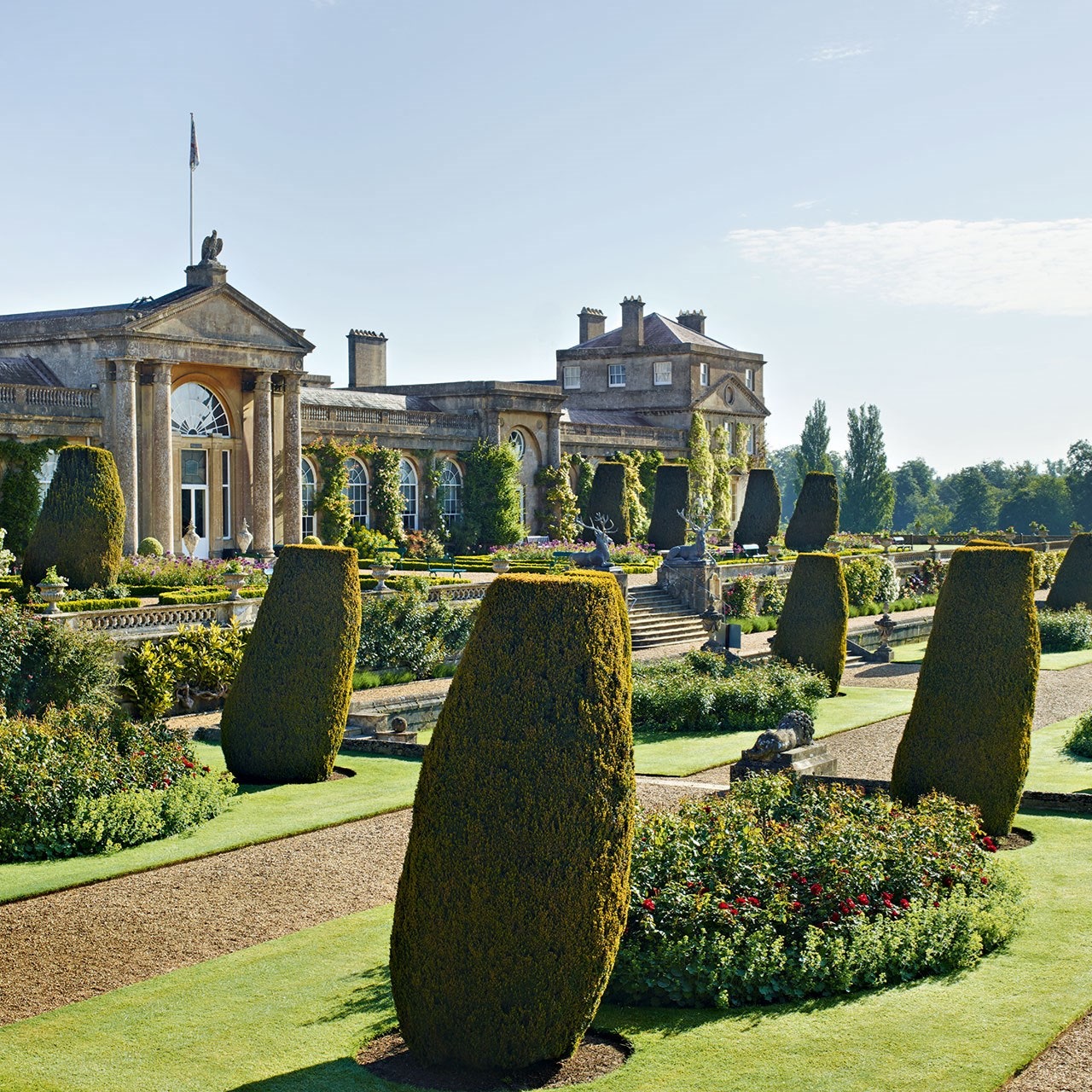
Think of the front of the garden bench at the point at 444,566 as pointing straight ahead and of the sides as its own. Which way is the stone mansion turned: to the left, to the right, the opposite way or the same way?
the same way

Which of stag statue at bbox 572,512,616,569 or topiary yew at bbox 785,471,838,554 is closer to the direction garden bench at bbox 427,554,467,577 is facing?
the stag statue

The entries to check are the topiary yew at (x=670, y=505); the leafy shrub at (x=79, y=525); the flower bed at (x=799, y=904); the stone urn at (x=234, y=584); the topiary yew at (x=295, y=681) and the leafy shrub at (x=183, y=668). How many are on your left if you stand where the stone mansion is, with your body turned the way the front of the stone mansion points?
1

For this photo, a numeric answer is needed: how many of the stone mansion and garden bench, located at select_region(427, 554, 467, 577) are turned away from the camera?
0

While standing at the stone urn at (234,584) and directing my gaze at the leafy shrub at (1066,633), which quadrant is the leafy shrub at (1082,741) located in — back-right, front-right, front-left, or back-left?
front-right

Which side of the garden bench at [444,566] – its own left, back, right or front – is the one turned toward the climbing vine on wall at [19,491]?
right

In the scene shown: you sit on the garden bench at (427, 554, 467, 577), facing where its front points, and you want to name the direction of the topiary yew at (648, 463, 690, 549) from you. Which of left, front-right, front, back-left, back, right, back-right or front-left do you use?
left

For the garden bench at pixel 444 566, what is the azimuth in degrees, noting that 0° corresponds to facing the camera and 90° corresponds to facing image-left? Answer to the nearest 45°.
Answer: approximately 315°

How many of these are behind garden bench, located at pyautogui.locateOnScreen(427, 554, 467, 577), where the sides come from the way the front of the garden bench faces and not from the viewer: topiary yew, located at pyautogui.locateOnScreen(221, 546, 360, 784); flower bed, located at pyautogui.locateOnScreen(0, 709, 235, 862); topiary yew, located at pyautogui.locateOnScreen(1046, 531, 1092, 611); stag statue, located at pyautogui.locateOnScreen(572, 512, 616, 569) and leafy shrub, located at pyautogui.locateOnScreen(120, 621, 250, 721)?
0

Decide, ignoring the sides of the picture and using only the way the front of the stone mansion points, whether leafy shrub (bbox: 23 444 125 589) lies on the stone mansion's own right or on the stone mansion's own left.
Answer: on the stone mansion's own right

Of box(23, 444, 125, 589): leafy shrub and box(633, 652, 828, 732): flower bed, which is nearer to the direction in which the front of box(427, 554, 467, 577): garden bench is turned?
the flower bed

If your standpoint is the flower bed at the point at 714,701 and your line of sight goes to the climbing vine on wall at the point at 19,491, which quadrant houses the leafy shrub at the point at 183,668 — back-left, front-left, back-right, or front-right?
front-left

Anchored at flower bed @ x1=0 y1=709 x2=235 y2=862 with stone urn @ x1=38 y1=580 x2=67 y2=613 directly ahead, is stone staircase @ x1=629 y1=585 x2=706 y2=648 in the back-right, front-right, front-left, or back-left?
front-right

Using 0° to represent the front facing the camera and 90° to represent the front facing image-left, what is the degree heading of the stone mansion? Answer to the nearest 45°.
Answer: approximately 315°

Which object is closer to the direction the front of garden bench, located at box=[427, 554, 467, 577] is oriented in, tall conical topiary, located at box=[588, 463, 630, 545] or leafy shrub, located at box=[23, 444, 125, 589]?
the leafy shrub

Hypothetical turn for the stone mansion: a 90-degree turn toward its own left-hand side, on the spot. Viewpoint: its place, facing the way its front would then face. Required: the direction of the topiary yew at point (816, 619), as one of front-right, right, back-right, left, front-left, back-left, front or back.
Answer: right

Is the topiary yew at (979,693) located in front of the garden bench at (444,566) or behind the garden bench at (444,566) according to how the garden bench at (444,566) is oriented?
in front
